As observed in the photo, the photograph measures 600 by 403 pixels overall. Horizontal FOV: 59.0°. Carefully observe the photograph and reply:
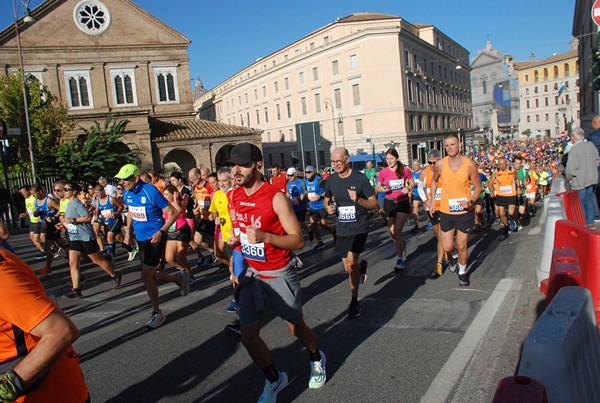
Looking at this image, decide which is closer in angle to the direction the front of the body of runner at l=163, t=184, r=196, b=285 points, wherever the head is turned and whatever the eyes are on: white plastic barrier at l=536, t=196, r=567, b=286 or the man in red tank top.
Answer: the man in red tank top

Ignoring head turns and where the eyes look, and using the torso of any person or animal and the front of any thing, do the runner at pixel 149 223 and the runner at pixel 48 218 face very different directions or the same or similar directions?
same or similar directions

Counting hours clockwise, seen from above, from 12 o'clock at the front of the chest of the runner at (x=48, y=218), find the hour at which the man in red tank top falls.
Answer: The man in red tank top is roughly at 10 o'clock from the runner.

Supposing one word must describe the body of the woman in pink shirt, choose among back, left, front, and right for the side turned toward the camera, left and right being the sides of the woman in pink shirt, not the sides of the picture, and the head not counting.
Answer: front

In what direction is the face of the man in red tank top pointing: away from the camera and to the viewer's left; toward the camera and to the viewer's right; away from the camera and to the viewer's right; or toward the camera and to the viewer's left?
toward the camera and to the viewer's left

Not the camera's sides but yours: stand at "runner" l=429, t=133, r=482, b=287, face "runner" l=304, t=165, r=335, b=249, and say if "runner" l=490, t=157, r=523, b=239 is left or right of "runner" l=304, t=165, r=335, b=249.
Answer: right

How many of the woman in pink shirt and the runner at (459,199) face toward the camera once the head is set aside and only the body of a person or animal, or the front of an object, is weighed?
2

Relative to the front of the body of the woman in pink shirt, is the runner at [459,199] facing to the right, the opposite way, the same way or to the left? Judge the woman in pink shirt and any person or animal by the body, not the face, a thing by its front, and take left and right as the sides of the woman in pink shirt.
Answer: the same way

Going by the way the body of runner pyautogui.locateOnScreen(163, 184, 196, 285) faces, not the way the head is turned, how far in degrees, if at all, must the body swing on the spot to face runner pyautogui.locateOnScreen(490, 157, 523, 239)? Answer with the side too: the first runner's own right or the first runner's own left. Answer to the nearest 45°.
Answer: approximately 135° to the first runner's own left

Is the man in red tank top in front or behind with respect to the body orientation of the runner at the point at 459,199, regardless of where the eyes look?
in front

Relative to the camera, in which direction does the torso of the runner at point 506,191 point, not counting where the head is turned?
toward the camera

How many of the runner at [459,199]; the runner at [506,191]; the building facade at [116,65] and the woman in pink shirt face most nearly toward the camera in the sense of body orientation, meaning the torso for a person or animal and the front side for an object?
4

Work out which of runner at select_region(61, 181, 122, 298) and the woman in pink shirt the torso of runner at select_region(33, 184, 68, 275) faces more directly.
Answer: the runner

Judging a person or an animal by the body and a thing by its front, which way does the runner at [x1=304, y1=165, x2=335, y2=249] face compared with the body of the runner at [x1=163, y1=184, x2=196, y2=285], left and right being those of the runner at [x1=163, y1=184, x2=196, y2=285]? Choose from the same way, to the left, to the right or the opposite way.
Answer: the same way

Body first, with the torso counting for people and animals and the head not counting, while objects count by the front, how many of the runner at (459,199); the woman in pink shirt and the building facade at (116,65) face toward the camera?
3

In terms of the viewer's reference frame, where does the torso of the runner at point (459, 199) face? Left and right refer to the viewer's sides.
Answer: facing the viewer

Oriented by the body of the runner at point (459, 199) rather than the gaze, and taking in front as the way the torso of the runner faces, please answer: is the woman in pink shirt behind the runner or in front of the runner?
behind

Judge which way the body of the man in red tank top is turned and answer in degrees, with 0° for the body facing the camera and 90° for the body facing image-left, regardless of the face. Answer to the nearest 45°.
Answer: approximately 45°
